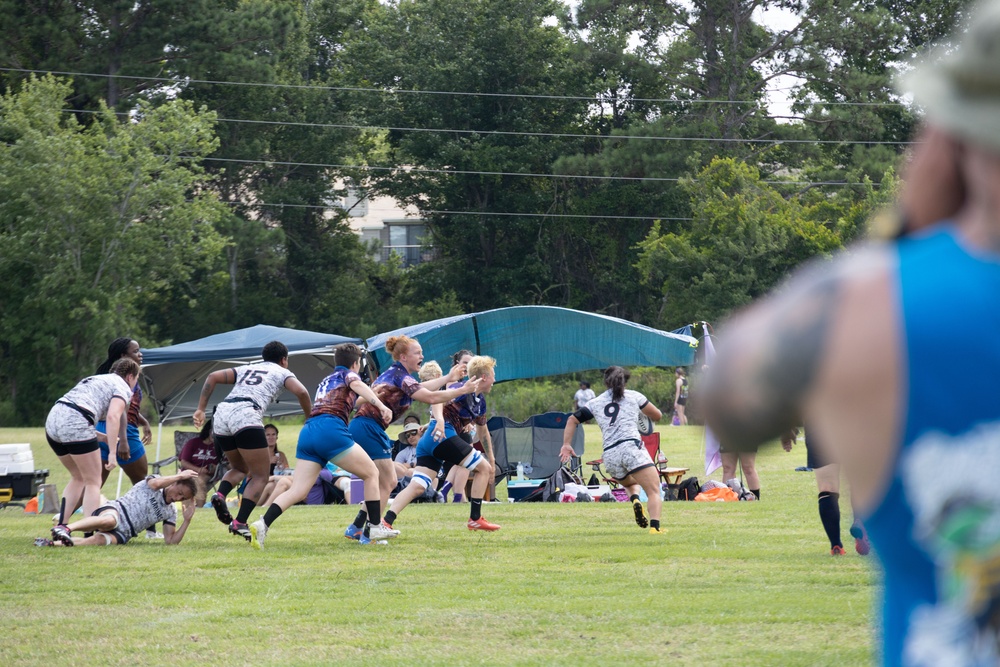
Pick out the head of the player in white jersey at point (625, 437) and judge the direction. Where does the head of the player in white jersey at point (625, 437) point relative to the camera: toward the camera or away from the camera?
away from the camera

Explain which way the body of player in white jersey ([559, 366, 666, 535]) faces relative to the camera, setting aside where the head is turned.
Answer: away from the camera

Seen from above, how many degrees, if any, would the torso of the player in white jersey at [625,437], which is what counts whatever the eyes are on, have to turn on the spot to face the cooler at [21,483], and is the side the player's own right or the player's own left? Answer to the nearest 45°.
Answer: approximately 45° to the player's own left

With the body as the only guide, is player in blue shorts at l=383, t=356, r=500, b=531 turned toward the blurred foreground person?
no

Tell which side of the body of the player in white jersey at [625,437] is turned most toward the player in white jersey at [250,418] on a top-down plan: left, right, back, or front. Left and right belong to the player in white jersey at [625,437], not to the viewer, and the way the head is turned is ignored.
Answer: left

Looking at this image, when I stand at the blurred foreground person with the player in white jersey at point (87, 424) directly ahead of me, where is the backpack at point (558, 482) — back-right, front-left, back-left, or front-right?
front-right

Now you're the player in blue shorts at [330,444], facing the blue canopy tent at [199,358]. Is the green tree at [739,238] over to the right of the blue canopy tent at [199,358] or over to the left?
right

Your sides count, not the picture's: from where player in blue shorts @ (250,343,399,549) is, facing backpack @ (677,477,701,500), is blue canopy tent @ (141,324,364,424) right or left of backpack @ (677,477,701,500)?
left

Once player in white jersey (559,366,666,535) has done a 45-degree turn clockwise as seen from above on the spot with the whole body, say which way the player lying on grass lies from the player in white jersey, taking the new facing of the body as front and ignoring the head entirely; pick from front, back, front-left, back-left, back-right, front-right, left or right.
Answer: back-left

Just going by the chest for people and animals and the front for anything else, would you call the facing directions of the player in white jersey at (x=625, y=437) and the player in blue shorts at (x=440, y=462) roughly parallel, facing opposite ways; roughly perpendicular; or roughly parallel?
roughly perpendicular

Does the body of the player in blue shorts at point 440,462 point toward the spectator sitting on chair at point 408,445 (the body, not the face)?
no
